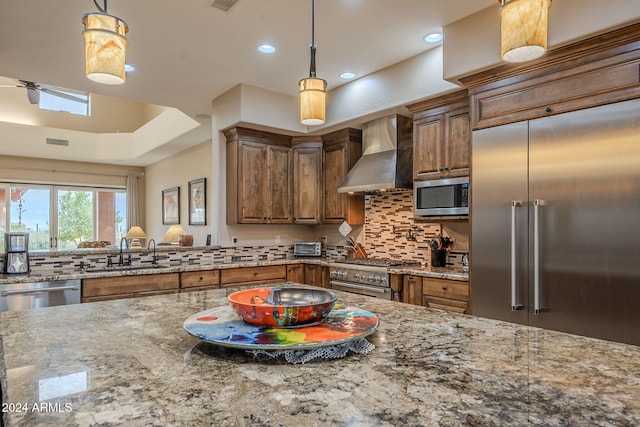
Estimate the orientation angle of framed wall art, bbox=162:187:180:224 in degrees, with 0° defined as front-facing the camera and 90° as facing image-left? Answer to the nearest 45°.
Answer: approximately 45°

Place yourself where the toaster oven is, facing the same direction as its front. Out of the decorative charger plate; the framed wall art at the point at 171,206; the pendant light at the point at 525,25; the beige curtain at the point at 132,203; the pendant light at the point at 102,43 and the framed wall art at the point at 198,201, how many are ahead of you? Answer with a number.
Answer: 3
